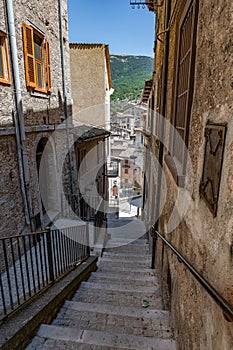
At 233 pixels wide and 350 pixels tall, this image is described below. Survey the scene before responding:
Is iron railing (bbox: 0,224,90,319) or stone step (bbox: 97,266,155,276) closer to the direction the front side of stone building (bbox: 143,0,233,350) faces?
the iron railing

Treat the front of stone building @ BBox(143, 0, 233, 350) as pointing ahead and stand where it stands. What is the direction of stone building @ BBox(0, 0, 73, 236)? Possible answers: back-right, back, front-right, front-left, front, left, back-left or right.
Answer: front-right

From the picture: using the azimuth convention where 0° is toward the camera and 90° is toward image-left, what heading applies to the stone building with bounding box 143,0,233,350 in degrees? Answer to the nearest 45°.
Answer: approximately 90°

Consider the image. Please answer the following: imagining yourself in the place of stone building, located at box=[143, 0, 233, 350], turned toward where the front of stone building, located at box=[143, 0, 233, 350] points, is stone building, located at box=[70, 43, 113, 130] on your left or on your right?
on your right
